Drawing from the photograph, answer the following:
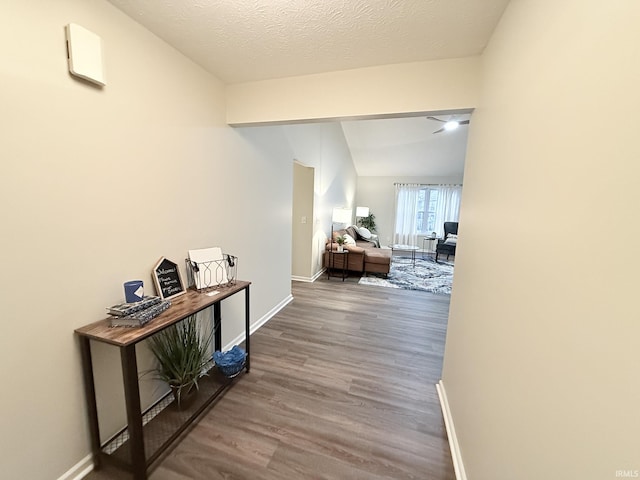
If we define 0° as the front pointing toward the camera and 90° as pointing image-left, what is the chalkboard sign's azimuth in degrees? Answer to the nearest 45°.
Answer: approximately 315°

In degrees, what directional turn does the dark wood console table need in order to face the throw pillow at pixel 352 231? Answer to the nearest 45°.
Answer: approximately 90° to its left

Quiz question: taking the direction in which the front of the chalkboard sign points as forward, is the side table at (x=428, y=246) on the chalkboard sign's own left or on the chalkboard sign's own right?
on the chalkboard sign's own left

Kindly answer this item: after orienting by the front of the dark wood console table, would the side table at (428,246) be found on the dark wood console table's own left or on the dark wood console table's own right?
on the dark wood console table's own left

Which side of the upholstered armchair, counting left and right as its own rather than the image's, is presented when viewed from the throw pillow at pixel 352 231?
front

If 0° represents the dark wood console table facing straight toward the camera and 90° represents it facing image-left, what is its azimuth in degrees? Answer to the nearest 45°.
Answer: approximately 315°

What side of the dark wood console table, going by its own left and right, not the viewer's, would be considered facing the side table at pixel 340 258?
left

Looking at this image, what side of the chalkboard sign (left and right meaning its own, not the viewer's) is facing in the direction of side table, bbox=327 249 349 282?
left

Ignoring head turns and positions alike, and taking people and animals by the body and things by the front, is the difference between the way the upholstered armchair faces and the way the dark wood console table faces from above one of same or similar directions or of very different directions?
very different directions

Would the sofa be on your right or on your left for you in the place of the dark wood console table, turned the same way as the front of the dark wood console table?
on your left

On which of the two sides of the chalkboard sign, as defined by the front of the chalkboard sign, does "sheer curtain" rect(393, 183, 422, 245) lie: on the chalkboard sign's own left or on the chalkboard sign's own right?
on the chalkboard sign's own left
